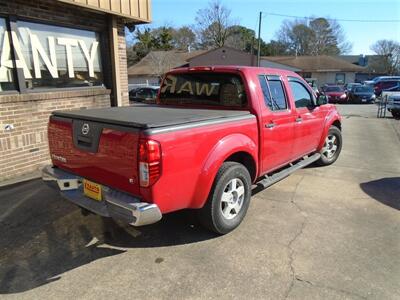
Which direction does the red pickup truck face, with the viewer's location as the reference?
facing away from the viewer and to the right of the viewer

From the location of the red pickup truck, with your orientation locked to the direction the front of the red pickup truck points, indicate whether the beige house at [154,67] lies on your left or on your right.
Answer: on your left

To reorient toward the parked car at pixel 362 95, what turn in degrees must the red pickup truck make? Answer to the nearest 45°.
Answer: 0° — it already faces it

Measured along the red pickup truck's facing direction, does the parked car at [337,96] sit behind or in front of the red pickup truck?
in front

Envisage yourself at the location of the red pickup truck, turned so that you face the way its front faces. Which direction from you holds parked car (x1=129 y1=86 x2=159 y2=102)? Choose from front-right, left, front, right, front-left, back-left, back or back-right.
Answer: front-left

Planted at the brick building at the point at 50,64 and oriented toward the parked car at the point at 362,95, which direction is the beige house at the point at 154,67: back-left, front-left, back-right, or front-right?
front-left

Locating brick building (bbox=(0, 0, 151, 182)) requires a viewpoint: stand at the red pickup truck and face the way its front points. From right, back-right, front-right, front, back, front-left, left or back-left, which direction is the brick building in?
left

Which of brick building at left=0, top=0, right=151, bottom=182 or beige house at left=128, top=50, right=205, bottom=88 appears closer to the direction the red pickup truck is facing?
the beige house

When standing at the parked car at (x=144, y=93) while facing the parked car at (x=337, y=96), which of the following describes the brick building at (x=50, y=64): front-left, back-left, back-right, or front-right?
back-right
